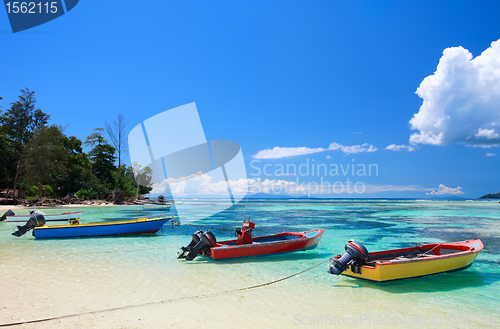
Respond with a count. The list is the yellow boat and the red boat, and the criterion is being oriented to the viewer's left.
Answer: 0

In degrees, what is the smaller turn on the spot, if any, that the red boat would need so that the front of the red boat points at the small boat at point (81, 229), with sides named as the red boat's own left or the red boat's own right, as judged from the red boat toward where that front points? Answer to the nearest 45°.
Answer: approximately 90° to the red boat's own left

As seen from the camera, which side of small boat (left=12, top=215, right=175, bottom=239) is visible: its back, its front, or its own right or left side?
right

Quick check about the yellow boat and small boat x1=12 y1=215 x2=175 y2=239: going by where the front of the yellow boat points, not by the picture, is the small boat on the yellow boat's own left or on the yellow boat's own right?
on the yellow boat's own left

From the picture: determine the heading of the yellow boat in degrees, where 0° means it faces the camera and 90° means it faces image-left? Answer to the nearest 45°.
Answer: approximately 225°

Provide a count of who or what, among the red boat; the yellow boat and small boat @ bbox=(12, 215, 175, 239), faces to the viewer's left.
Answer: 0

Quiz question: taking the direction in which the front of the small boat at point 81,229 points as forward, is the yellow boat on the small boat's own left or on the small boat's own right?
on the small boat's own right

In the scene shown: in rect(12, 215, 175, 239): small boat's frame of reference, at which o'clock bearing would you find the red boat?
The red boat is roughly at 2 o'clock from the small boat.

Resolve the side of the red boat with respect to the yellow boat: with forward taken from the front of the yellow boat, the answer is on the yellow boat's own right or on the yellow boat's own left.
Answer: on the yellow boat's own left

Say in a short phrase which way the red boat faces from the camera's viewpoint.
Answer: facing away from the viewer and to the right of the viewer
